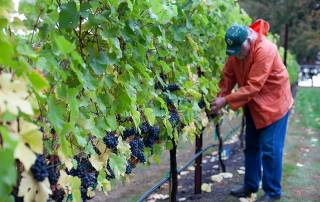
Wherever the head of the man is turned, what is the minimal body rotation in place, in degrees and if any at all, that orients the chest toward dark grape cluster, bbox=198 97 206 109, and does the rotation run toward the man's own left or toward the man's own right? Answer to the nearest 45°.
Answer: approximately 45° to the man's own right

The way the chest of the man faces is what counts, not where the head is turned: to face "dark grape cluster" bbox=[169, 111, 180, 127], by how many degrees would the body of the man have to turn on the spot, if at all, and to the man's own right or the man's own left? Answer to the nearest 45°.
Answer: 0° — they already face it

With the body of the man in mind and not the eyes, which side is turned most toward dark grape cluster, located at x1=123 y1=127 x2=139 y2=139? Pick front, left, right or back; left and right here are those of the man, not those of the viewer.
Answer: front

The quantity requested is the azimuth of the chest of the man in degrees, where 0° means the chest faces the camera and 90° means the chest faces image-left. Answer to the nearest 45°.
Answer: approximately 45°

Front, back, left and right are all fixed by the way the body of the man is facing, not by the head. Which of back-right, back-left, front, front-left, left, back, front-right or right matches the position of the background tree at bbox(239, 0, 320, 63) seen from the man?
back-right

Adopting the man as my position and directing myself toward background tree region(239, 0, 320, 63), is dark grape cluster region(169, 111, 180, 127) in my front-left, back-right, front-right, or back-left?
back-left

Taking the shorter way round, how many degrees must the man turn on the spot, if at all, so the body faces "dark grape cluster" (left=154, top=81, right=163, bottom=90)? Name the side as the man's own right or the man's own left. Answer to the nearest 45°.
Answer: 0° — they already face it
